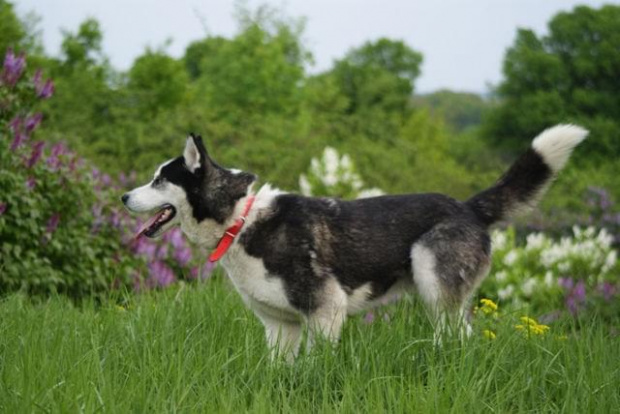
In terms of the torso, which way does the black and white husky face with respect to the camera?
to the viewer's left

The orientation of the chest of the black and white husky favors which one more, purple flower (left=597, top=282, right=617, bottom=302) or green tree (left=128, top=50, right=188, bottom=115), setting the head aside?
the green tree

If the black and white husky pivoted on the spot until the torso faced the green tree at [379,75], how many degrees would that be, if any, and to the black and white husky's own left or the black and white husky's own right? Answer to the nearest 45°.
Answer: approximately 90° to the black and white husky's own right

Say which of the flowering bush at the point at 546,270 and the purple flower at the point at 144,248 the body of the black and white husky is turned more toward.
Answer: the purple flower

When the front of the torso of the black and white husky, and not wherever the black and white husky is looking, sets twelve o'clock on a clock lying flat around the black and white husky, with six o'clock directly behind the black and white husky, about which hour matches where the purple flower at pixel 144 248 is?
The purple flower is roughly at 2 o'clock from the black and white husky.

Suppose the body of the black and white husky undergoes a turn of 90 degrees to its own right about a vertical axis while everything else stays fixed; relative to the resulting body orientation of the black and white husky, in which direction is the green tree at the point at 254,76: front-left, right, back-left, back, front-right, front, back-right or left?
front

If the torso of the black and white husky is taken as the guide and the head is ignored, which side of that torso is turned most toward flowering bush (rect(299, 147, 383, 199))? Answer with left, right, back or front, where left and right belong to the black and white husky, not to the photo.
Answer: right

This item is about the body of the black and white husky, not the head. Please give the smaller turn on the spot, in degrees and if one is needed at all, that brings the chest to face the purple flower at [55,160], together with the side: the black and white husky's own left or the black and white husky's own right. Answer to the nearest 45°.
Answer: approximately 45° to the black and white husky's own right

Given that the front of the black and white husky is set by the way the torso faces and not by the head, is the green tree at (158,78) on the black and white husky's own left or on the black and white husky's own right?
on the black and white husky's own right

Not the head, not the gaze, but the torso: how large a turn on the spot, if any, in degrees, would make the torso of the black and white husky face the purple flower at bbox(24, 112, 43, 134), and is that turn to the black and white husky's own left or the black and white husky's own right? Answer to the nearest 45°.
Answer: approximately 45° to the black and white husky's own right

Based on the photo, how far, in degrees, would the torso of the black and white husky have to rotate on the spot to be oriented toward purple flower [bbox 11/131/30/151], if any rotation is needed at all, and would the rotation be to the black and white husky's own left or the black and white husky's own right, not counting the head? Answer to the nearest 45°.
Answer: approximately 45° to the black and white husky's own right

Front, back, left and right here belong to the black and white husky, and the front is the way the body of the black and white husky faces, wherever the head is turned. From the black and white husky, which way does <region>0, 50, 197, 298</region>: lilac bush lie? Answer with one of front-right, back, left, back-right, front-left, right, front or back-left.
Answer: front-right

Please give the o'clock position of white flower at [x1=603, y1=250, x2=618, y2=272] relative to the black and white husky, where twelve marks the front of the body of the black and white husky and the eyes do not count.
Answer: The white flower is roughly at 4 o'clock from the black and white husky.
